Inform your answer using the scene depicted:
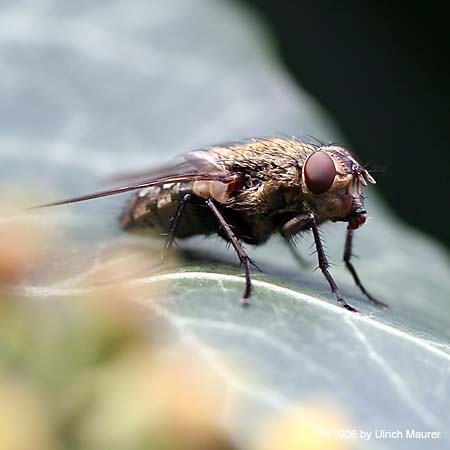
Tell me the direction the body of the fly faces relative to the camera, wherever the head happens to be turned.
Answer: to the viewer's right
